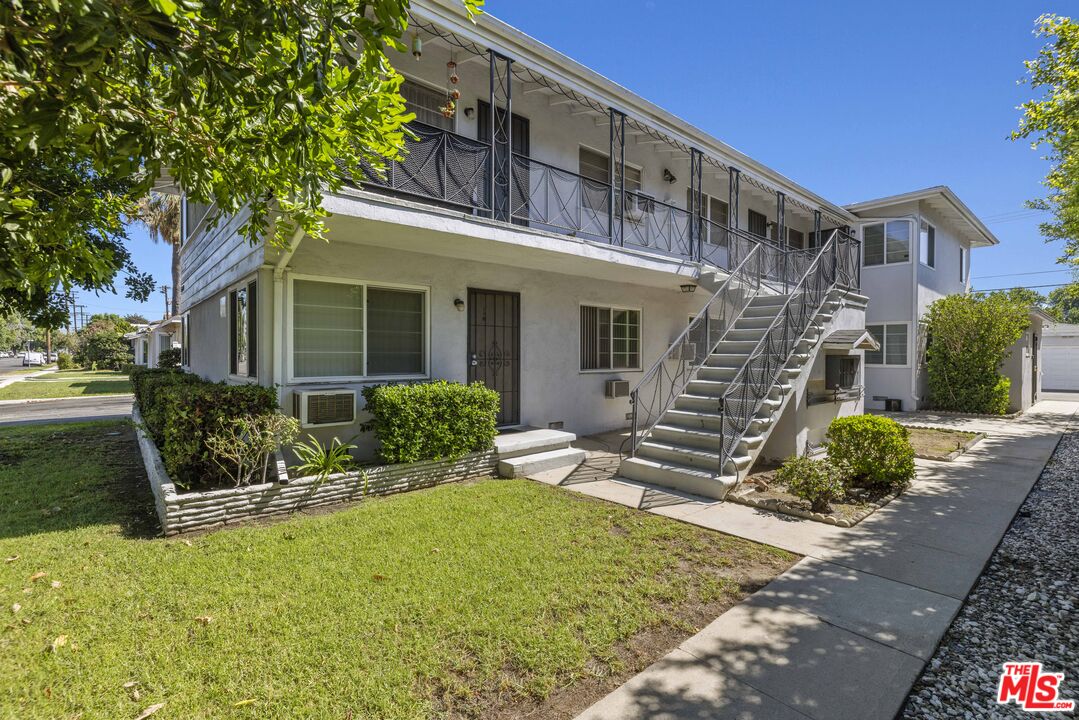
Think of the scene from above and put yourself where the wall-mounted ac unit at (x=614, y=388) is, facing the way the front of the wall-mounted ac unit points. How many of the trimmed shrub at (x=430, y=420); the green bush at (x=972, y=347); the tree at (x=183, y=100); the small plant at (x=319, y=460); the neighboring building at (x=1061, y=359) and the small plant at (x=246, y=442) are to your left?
2

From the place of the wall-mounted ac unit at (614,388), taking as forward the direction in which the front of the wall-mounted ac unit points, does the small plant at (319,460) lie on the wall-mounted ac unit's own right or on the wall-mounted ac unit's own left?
on the wall-mounted ac unit's own right

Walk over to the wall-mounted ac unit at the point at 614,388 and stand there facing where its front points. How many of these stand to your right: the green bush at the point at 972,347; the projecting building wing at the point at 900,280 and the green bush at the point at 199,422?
1

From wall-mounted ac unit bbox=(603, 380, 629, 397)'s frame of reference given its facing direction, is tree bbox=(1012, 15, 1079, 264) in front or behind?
in front

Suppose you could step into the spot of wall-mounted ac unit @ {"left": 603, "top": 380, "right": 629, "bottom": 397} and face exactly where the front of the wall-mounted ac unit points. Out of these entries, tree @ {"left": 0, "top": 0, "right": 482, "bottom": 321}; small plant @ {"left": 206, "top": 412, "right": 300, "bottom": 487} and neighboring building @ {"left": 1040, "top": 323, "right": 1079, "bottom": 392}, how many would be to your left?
1

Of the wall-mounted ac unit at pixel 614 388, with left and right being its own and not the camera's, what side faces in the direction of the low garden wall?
right

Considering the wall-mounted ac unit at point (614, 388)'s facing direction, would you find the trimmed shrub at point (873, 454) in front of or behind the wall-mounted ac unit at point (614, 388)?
in front

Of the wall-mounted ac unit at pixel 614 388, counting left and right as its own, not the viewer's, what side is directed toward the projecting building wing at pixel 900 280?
left

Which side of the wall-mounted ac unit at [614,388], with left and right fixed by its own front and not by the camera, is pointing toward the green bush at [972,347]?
left

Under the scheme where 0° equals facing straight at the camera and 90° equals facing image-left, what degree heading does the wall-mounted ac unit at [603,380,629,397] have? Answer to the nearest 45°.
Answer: approximately 315°

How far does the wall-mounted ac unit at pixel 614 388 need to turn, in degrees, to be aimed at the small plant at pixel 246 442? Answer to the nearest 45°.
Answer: approximately 90° to its right

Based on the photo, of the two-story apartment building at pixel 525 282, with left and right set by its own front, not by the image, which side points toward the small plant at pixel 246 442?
right

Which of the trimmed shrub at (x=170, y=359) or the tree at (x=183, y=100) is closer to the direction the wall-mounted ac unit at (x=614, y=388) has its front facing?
the tree
